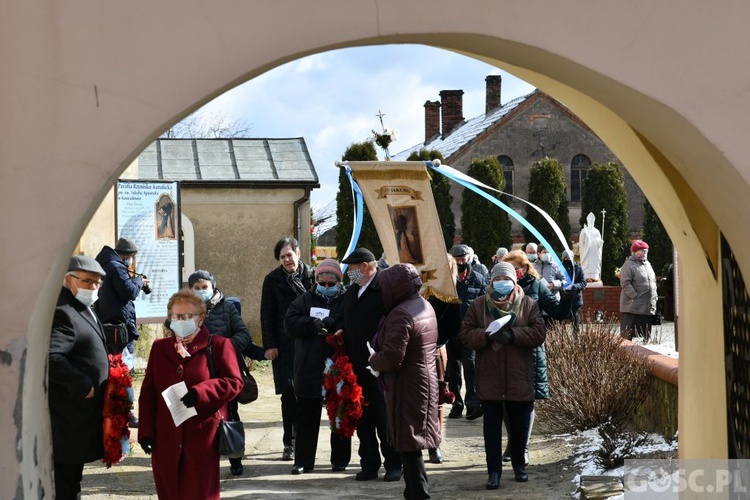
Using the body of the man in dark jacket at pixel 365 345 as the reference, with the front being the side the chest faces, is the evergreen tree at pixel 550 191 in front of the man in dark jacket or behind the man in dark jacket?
behind

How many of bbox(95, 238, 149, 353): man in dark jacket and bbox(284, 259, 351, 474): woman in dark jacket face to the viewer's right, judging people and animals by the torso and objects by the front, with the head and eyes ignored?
1

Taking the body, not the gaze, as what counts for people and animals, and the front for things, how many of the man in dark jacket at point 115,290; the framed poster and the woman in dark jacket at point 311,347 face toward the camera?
2

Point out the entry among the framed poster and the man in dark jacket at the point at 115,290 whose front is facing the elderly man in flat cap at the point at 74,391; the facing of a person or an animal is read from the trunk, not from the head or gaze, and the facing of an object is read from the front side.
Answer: the framed poster

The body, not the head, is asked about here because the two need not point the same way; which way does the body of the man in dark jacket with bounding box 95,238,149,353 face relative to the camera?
to the viewer's right

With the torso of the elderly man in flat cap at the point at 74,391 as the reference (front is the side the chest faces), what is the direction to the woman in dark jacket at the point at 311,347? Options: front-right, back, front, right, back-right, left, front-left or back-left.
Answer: left
